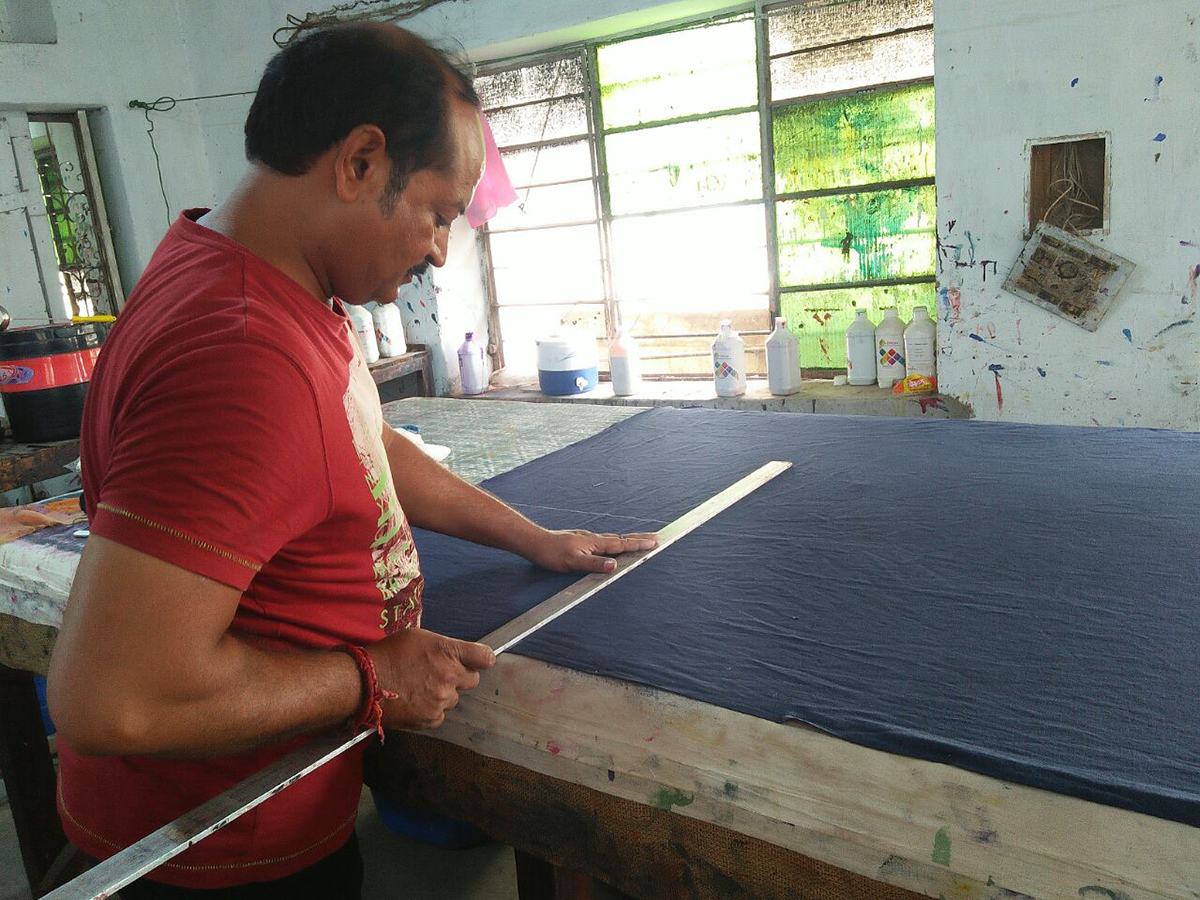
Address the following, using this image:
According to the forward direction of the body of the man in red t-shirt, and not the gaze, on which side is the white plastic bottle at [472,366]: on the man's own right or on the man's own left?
on the man's own left

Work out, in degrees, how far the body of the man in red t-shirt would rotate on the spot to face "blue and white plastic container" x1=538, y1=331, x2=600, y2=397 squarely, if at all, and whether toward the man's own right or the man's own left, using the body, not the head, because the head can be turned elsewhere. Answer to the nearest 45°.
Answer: approximately 90° to the man's own left

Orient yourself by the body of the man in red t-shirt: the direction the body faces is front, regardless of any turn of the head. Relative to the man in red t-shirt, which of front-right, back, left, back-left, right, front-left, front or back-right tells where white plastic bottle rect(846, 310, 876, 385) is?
front-left

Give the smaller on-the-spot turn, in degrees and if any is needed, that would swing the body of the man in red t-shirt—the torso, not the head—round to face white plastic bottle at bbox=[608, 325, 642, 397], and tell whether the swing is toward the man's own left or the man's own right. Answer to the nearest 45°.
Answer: approximately 45° to the man's own left

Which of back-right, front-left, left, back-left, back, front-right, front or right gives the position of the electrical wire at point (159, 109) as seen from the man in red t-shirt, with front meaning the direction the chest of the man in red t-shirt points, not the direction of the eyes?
left

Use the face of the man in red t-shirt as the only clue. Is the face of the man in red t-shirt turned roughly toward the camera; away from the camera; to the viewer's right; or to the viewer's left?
to the viewer's right

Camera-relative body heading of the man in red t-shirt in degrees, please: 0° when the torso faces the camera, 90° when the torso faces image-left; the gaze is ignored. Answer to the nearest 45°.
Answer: approximately 270°

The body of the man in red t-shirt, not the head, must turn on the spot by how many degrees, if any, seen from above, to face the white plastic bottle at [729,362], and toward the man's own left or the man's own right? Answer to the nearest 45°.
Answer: approximately 45° to the man's own left

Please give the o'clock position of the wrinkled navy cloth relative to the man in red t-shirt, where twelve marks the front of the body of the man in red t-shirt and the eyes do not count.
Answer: The wrinkled navy cloth is roughly at 12 o'clock from the man in red t-shirt.

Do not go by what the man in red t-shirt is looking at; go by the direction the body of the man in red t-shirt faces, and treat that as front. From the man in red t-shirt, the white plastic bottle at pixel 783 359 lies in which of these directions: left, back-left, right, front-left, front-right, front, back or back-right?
front-left

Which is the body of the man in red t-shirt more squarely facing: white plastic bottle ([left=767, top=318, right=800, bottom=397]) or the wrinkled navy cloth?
the wrinkled navy cloth

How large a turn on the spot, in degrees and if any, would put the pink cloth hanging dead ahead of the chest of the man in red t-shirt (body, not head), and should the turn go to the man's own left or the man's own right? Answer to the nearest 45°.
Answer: approximately 90° to the man's own left
